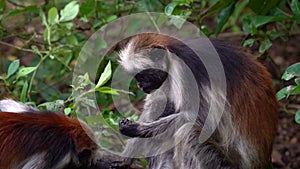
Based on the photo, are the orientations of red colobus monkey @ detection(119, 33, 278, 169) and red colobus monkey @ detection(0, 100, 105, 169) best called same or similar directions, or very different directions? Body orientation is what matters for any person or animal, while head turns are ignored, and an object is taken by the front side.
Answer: very different directions

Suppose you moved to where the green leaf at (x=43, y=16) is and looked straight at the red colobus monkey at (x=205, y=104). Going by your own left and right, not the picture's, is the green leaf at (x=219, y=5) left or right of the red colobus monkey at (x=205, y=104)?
left

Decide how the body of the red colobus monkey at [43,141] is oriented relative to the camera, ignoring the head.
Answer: to the viewer's right

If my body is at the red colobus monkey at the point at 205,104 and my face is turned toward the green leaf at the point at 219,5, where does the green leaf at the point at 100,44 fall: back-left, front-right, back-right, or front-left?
front-left

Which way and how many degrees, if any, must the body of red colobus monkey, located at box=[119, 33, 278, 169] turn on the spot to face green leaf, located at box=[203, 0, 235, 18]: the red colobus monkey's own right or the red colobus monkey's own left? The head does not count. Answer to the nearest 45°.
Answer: approximately 90° to the red colobus monkey's own right

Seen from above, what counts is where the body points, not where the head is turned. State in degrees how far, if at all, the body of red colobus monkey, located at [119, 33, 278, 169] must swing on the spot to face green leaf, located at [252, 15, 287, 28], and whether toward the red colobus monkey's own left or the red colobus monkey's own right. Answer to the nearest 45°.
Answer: approximately 135° to the red colobus monkey's own right

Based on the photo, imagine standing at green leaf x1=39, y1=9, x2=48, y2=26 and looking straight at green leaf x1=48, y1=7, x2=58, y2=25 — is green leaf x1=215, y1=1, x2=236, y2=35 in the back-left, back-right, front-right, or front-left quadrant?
front-left

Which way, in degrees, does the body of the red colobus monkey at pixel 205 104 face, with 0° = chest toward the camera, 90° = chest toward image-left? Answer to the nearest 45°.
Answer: approximately 90°

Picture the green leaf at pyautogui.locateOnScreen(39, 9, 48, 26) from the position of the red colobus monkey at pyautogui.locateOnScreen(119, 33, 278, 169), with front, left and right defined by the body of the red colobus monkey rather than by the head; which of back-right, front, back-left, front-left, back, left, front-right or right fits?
front-right

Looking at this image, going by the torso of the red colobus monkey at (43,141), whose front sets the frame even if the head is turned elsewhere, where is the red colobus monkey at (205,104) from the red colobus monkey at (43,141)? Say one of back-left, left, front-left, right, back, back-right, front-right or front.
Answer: front

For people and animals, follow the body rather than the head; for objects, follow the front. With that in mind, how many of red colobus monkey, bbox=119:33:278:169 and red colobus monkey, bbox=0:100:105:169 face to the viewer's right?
1

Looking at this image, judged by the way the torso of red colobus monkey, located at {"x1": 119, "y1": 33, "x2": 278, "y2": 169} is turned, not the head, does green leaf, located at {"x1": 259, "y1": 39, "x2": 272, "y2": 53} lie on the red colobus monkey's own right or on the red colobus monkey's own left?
on the red colobus monkey's own right

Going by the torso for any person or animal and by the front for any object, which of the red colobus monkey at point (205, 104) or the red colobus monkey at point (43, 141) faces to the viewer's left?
the red colobus monkey at point (205, 104)
